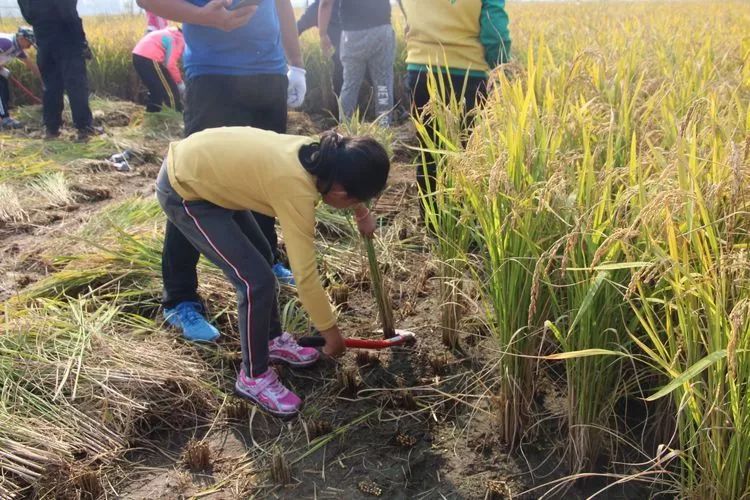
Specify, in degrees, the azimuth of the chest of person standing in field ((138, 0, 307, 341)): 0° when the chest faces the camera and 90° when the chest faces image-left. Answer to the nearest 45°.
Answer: approximately 315°

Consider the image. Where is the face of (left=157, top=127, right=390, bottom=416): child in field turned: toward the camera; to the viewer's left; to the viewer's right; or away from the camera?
to the viewer's right

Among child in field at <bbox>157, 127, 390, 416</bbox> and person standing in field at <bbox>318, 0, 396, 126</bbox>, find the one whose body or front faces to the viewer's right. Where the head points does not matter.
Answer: the child in field

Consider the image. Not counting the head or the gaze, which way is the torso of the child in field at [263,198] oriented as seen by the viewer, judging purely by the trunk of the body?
to the viewer's right
